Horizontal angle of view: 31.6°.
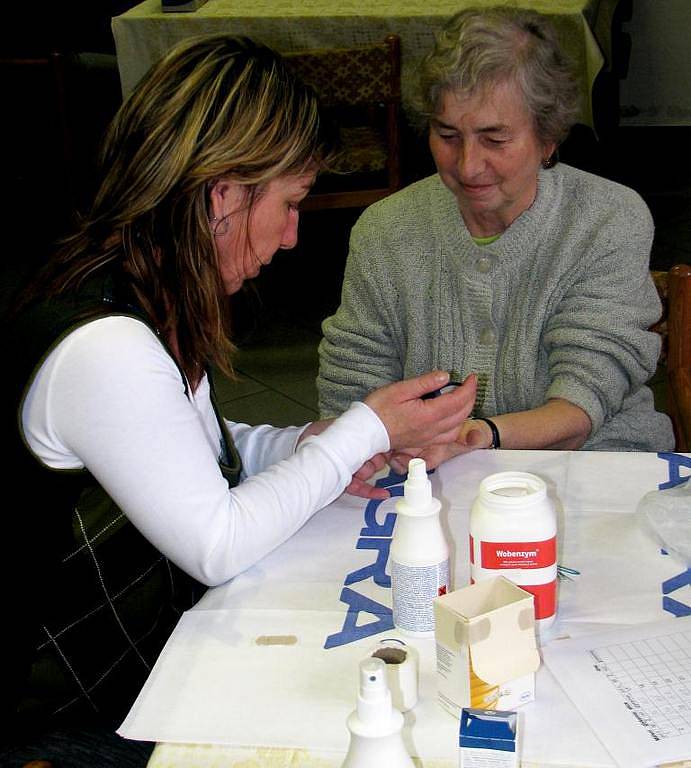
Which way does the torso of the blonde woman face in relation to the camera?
to the viewer's right

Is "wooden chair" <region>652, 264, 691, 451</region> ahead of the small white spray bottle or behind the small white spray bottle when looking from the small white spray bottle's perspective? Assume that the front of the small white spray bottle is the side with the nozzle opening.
behind

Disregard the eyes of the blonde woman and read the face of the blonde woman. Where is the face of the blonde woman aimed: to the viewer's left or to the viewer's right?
to the viewer's right

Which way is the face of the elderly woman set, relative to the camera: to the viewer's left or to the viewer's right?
to the viewer's left

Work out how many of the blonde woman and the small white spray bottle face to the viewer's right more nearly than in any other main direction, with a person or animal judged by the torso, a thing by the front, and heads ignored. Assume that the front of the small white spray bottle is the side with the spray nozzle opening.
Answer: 1
